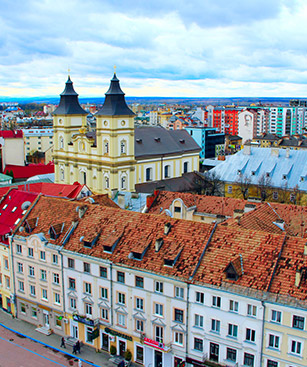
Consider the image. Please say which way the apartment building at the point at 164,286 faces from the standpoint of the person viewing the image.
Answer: facing the viewer and to the left of the viewer
